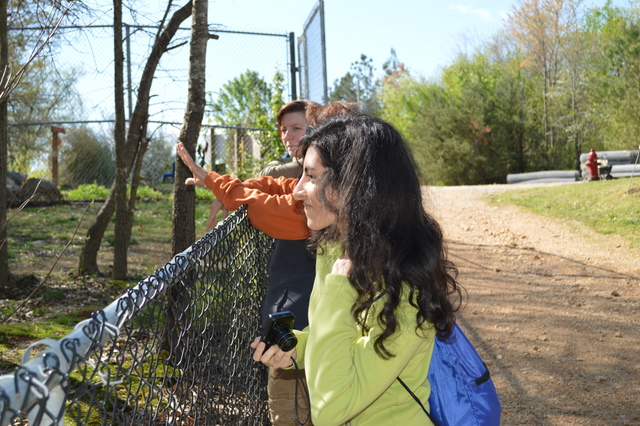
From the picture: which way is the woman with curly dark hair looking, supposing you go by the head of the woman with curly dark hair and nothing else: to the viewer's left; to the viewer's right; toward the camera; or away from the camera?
to the viewer's left

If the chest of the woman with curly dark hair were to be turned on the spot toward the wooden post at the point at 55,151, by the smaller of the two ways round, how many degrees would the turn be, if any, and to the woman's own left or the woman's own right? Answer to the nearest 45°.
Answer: approximately 45° to the woman's own right

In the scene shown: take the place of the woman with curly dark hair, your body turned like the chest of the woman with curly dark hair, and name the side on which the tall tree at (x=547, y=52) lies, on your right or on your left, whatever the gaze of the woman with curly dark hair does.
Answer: on your right

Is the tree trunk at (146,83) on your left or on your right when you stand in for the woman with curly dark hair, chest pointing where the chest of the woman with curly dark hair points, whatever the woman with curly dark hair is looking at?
on your right

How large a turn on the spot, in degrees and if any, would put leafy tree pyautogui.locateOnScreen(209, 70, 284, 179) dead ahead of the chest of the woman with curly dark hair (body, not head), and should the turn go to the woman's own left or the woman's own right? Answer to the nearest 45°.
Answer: approximately 90° to the woman's own right

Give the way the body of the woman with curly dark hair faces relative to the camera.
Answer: to the viewer's left

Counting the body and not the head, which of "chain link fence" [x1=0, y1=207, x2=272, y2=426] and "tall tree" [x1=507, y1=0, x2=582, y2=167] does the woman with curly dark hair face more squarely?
the chain link fence

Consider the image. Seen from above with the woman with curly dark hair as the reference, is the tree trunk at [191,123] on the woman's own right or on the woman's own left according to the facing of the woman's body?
on the woman's own right

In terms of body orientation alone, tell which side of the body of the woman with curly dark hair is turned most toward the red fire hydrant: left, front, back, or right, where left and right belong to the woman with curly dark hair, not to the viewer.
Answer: right
